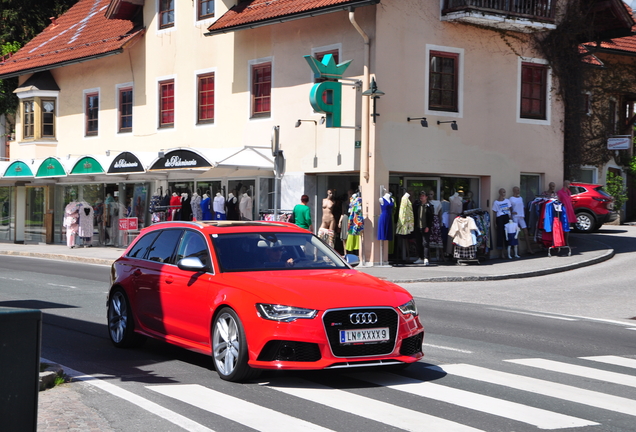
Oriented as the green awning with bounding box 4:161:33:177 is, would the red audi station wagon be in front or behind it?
in front

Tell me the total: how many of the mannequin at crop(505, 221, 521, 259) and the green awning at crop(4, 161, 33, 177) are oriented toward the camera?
2

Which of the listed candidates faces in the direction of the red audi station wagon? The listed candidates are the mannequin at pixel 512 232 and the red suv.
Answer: the mannequin

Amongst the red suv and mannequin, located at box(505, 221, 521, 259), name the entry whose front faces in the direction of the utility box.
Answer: the mannequin

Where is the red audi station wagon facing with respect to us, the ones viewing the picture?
facing the viewer and to the right of the viewer

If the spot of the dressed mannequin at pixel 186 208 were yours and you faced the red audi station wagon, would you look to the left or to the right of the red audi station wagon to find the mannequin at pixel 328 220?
left

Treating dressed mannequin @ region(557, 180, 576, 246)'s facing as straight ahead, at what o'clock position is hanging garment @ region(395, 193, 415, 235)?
The hanging garment is roughly at 3 o'clock from the dressed mannequin.

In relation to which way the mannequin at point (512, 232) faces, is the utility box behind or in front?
in front

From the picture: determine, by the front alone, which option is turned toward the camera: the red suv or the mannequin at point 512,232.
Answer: the mannequin

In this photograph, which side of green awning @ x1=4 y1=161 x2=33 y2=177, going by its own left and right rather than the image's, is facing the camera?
front

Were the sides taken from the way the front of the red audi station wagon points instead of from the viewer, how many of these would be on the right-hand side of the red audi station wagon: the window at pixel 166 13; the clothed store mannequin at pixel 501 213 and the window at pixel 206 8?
0

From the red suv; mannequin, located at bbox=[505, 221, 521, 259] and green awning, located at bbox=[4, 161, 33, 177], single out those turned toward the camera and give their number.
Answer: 2

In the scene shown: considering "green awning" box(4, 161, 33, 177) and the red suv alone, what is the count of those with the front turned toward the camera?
1

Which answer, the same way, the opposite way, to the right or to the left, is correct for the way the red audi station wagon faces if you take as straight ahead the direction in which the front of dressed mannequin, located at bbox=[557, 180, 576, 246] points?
the same way

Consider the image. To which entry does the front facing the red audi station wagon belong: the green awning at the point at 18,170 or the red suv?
the green awning

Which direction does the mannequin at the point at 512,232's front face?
toward the camera

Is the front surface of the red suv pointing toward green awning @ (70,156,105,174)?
no

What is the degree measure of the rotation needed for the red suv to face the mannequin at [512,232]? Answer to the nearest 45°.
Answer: approximately 135° to its left
